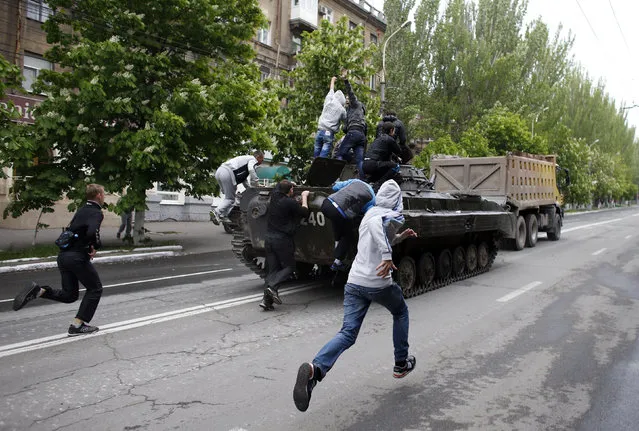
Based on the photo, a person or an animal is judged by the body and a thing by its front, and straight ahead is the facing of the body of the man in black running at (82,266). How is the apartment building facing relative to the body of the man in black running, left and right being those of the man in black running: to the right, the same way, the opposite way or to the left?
to the right

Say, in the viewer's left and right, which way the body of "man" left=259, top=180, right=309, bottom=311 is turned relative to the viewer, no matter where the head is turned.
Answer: facing away from the viewer and to the right of the viewer

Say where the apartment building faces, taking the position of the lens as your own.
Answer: facing the viewer and to the right of the viewer

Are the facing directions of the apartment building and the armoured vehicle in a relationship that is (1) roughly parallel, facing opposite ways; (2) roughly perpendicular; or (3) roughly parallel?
roughly perpendicular

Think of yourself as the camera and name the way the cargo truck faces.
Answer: facing away from the viewer and to the right of the viewer

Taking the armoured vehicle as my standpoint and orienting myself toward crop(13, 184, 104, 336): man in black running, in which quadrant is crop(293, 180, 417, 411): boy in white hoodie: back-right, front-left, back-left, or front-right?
front-left

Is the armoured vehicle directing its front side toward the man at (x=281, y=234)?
no

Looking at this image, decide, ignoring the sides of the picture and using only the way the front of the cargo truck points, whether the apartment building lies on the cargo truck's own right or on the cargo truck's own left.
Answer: on the cargo truck's own left

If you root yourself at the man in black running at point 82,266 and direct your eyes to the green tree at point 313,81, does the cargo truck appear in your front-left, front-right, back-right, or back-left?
front-right

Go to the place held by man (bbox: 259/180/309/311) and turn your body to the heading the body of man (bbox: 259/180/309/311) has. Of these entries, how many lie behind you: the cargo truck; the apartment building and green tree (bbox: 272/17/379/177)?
0

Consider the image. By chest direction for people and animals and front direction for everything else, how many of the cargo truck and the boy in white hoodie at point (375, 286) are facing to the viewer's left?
0
